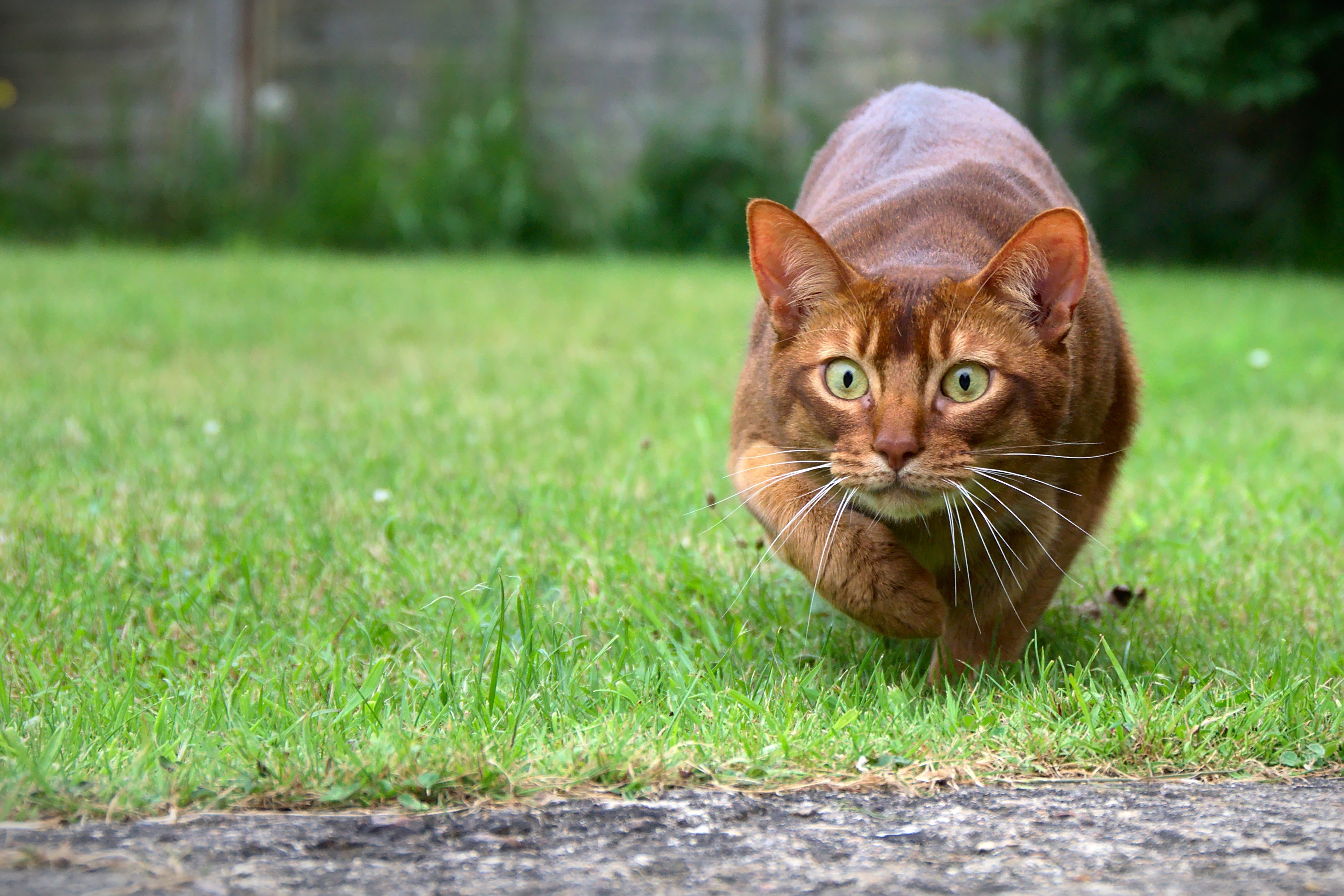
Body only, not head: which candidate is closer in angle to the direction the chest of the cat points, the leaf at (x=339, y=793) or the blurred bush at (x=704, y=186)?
the leaf

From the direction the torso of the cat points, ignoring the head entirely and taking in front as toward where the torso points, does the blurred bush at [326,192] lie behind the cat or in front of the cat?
behind

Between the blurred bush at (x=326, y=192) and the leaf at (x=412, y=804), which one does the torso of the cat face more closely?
the leaf

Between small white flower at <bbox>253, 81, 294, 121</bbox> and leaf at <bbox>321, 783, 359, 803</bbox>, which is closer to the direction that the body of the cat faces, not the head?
the leaf

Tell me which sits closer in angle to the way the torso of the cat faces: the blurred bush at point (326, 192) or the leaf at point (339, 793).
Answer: the leaf

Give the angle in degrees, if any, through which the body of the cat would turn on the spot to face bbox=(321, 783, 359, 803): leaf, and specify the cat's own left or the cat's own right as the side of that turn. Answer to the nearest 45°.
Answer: approximately 45° to the cat's own right

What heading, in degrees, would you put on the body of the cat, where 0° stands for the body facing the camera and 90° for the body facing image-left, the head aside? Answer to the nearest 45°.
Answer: approximately 0°

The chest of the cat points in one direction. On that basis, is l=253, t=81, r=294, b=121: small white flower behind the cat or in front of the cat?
behind
